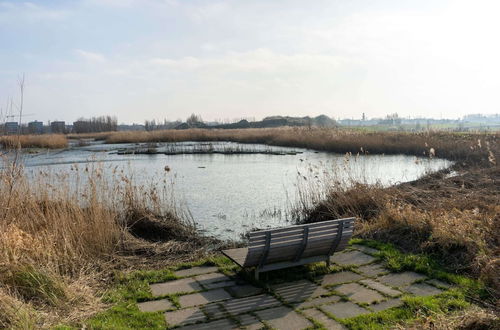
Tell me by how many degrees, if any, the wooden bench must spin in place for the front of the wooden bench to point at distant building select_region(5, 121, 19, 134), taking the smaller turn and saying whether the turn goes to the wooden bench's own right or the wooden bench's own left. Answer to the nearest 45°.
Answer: approximately 45° to the wooden bench's own left

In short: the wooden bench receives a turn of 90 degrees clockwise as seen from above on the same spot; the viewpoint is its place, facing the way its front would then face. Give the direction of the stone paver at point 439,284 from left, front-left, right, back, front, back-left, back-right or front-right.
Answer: front-right

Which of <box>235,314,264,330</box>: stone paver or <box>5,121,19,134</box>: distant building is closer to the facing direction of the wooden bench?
the distant building

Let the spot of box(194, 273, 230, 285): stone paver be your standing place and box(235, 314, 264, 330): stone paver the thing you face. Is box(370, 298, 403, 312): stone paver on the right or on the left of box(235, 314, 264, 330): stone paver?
left

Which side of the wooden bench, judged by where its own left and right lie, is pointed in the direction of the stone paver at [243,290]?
left

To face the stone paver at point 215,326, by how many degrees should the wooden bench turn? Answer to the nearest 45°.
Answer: approximately 90° to its left

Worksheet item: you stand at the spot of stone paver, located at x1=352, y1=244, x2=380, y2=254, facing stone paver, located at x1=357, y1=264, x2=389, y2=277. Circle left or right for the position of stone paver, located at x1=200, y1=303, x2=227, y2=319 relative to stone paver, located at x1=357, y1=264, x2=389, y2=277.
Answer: right

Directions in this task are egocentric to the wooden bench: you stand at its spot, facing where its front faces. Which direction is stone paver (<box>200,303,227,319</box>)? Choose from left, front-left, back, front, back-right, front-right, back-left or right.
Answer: left

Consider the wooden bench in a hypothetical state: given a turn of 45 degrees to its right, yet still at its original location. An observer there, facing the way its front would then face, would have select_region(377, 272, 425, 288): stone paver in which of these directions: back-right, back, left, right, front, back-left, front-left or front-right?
right

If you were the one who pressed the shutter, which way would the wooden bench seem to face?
facing away from the viewer and to the left of the viewer

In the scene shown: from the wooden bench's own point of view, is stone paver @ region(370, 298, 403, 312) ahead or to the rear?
to the rear

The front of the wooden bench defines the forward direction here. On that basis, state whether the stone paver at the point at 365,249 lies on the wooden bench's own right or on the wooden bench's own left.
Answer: on the wooden bench's own right

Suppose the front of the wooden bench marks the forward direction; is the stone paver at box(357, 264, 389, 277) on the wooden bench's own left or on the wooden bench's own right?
on the wooden bench's own right

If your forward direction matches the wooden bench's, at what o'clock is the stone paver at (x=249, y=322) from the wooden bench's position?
The stone paver is roughly at 8 o'clock from the wooden bench.
